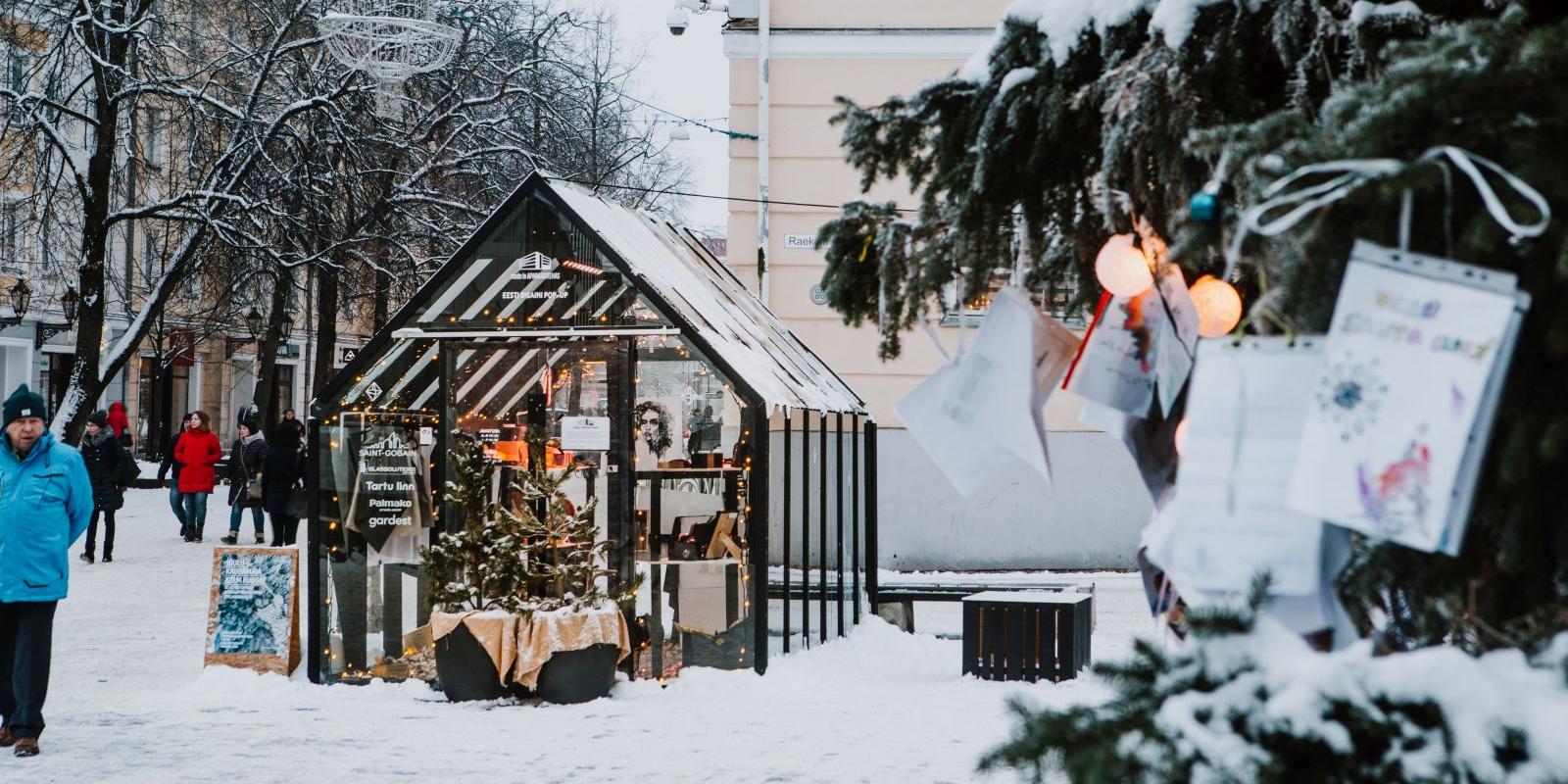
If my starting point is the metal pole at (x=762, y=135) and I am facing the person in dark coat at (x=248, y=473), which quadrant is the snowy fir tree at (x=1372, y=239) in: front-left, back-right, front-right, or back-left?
back-left

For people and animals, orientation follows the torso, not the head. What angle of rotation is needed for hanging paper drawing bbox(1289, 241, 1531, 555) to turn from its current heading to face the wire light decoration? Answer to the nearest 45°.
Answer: approximately 135° to its right

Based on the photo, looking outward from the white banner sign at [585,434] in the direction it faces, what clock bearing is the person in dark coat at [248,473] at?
The person in dark coat is roughly at 5 o'clock from the white banner sign.

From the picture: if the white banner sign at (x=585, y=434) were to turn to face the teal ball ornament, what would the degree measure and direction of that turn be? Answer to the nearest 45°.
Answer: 0° — it already faces it

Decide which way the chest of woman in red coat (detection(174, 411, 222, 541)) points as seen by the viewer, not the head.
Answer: toward the camera

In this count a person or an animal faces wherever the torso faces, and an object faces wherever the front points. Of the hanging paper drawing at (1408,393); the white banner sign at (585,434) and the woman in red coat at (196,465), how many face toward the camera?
3

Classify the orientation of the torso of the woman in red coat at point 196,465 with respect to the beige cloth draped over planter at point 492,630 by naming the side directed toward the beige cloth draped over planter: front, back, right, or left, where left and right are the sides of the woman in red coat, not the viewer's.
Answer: front

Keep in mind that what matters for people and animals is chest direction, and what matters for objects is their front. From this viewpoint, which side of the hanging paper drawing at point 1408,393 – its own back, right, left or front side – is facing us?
front

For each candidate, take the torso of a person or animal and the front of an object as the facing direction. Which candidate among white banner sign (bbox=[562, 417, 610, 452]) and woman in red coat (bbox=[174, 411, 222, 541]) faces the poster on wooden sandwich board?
the woman in red coat

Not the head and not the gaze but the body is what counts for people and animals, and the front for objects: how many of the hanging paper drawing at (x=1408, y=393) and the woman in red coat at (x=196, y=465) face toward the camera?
2

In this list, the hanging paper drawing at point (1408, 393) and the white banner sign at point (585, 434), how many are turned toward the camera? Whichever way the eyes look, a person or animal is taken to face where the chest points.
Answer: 2

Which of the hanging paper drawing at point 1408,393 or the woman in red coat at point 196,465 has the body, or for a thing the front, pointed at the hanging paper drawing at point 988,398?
the woman in red coat
